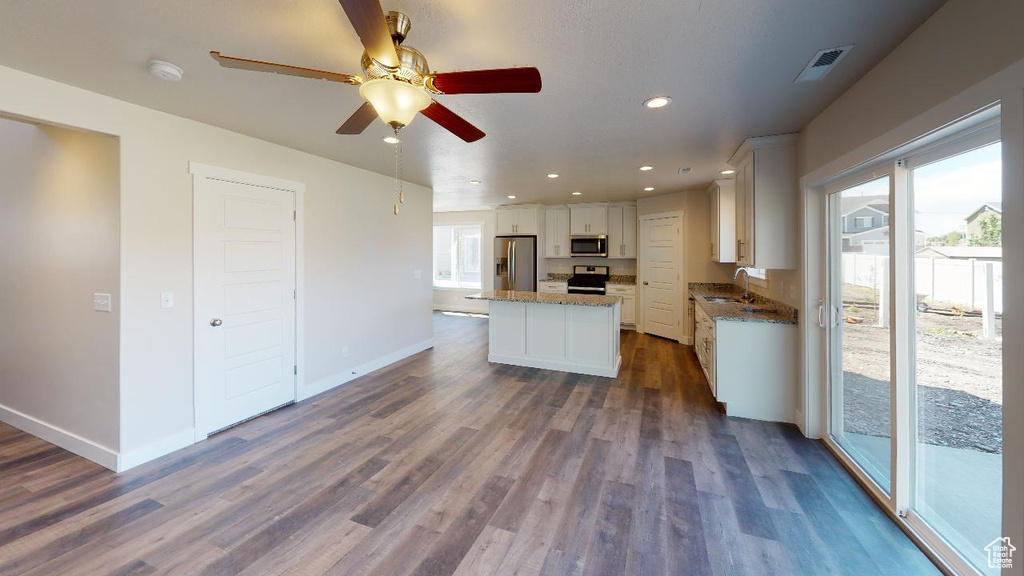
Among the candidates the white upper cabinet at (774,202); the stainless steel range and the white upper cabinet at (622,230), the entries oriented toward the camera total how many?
2

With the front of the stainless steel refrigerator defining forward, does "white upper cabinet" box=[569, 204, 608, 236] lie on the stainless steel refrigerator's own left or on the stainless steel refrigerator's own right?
on the stainless steel refrigerator's own left

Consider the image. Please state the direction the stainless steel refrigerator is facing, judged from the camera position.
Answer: facing the viewer

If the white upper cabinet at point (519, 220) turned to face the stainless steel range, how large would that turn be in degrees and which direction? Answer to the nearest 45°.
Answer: approximately 90° to its left

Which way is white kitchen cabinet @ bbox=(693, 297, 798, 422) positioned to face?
to the viewer's left

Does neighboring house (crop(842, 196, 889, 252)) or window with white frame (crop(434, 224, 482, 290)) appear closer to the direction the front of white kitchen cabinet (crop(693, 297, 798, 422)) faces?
the window with white frame

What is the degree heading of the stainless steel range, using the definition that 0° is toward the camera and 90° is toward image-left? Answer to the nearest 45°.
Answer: approximately 0°

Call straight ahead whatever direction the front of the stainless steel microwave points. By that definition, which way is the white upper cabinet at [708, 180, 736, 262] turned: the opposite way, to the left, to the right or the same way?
to the right

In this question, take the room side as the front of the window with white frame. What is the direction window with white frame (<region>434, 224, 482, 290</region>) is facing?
toward the camera

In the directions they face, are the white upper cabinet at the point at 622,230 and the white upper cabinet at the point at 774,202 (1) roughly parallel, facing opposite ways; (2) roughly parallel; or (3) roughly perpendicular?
roughly perpendicular

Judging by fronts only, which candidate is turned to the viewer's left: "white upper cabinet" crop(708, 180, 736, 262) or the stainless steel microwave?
the white upper cabinet

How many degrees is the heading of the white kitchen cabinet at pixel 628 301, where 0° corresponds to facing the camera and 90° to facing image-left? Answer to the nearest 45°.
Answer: approximately 0°
